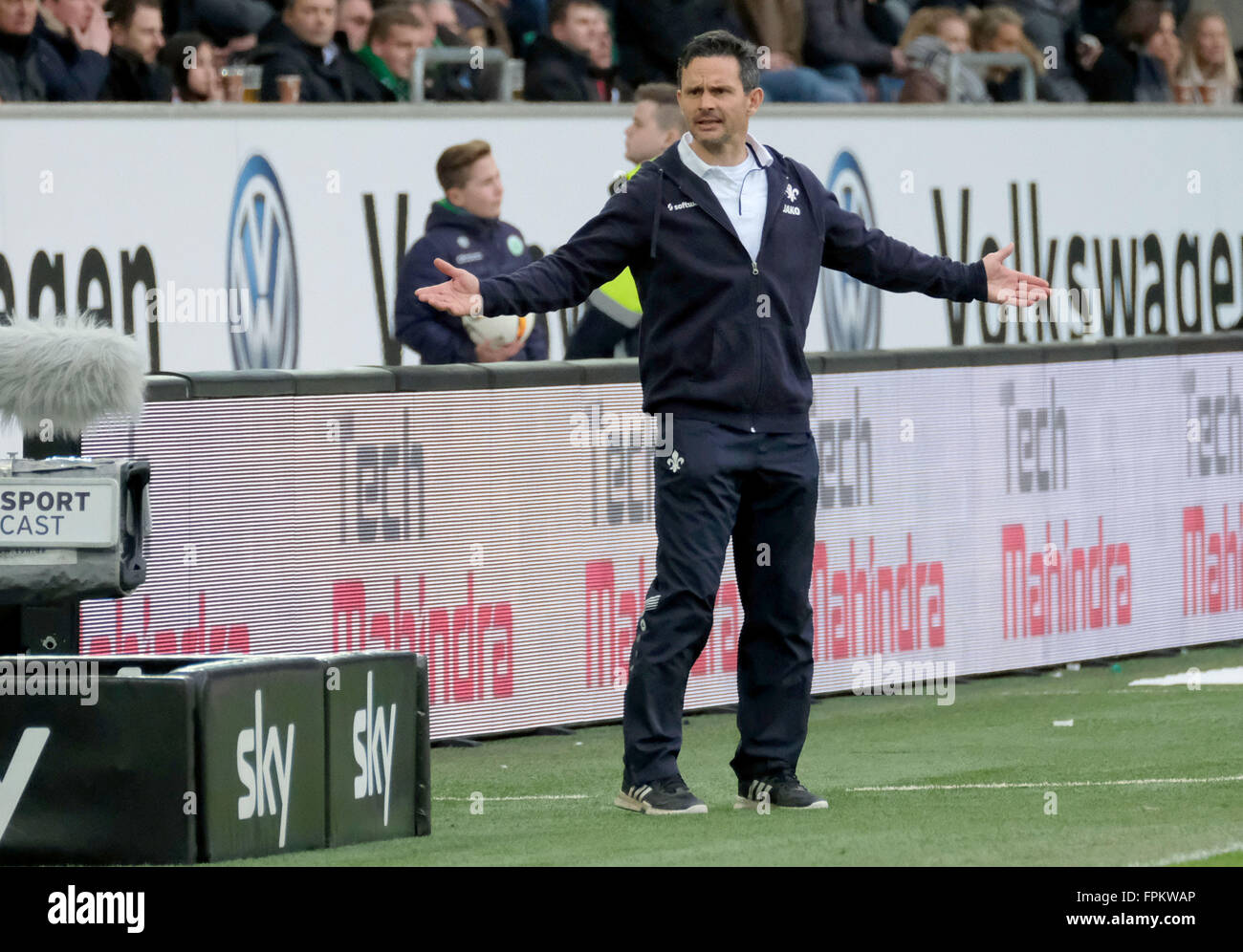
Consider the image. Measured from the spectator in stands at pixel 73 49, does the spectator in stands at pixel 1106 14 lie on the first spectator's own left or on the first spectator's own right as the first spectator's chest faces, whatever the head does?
on the first spectator's own left

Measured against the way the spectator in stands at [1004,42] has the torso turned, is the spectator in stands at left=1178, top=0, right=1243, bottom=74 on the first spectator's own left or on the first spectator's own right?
on the first spectator's own left

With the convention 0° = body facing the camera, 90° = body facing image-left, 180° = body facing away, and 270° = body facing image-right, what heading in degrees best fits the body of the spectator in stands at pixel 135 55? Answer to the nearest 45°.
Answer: approximately 315°

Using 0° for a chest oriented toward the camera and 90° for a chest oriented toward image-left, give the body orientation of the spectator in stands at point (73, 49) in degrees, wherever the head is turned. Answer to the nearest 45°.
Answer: approximately 315°

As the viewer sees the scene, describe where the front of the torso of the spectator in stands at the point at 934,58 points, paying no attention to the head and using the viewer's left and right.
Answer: facing the viewer and to the right of the viewer

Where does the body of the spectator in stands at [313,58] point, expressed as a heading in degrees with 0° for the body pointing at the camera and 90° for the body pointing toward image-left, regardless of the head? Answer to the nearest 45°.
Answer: approximately 315°

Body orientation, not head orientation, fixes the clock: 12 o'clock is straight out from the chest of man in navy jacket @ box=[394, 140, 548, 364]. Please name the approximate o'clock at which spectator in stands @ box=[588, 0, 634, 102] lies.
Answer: The spectator in stands is roughly at 8 o'clock from the man in navy jacket.

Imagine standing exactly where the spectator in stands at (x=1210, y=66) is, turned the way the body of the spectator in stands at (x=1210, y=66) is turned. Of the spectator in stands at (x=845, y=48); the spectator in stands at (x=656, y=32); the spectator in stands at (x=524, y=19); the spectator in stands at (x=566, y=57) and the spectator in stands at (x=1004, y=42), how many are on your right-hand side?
5
